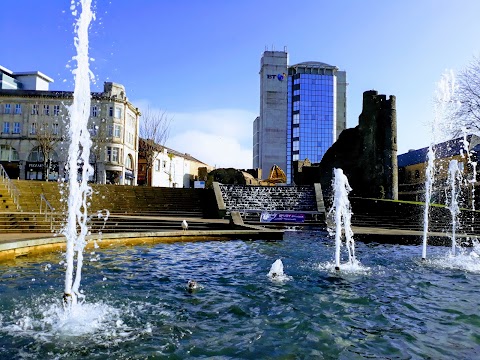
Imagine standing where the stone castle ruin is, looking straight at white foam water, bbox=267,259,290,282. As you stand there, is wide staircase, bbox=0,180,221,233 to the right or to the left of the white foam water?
right

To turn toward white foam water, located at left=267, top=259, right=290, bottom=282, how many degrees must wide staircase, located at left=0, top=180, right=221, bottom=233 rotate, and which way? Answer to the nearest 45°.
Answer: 0° — it already faces it

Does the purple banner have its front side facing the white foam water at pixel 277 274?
yes

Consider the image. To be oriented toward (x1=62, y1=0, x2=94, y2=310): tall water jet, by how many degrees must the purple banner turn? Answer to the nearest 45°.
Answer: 0° — it already faces it

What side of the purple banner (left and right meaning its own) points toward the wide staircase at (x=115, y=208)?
right

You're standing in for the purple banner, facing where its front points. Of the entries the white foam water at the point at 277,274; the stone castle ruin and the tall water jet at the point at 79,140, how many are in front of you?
2

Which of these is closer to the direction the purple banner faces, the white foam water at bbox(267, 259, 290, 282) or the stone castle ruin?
the white foam water

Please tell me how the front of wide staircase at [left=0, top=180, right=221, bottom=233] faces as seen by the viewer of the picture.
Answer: facing the viewer

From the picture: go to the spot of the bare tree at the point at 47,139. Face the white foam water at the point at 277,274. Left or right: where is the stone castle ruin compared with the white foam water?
left

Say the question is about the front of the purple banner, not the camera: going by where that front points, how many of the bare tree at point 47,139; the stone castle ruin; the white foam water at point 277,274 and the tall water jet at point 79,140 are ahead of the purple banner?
2

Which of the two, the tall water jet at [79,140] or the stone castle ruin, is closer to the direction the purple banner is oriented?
the tall water jet

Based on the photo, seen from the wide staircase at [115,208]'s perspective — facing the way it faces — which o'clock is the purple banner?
The purple banner is roughly at 10 o'clock from the wide staircase.

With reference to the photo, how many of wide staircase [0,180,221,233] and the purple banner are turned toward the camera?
2

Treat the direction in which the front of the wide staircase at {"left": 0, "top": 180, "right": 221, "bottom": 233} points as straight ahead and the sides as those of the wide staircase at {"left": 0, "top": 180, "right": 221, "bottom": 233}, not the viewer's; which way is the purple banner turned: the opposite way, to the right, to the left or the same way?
the same way

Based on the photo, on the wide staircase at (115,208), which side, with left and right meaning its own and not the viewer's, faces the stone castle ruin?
left

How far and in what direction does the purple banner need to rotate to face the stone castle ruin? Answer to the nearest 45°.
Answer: approximately 135° to its left

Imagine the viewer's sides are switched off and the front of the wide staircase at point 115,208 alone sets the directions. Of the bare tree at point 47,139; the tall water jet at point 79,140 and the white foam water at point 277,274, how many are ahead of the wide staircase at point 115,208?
2
